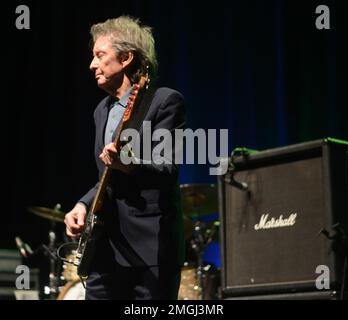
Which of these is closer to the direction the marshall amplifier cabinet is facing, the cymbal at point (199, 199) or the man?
the man

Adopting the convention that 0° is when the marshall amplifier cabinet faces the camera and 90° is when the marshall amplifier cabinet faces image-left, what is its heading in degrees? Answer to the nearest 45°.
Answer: approximately 45°

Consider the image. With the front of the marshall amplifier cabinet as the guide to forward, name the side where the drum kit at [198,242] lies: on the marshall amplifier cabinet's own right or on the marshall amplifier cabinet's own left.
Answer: on the marshall amplifier cabinet's own right

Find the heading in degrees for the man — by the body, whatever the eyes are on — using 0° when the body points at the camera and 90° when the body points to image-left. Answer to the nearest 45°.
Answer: approximately 45°

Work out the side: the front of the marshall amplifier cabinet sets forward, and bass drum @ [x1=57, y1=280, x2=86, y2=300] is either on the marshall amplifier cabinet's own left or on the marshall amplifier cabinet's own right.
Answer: on the marshall amplifier cabinet's own right

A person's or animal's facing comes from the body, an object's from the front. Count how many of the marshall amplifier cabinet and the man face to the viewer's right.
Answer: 0

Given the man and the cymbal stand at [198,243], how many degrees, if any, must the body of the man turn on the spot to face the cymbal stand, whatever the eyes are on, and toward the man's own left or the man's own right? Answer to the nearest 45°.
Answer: approximately 135° to the man's own right

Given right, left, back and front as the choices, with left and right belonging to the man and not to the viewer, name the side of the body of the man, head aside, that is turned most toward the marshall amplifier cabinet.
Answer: back

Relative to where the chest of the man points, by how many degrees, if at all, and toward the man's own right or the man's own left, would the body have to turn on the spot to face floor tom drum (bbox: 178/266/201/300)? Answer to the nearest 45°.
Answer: approximately 135° to the man's own right

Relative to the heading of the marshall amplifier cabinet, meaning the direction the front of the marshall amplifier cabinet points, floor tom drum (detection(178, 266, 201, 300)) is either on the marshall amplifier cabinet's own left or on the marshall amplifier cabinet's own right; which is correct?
on the marshall amplifier cabinet's own right

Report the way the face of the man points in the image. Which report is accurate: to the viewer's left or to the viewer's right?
to the viewer's left
